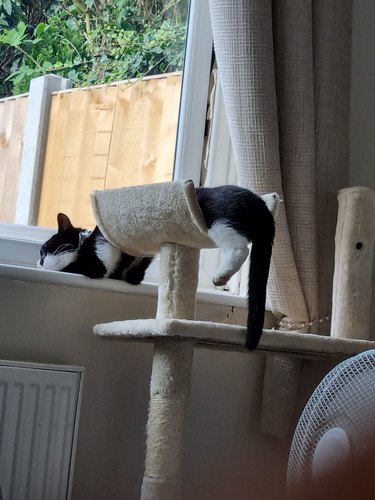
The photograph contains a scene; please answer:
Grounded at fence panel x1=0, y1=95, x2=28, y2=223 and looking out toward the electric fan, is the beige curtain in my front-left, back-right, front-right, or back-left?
front-left

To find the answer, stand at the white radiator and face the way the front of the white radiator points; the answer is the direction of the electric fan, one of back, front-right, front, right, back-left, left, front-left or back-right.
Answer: front-left

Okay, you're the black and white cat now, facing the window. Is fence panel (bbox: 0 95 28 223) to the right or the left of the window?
left

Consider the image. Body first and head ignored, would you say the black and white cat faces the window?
no

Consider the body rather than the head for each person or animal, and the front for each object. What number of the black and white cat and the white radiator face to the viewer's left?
1

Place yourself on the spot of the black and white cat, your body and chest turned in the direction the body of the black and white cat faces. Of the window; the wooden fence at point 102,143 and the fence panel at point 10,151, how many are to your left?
0

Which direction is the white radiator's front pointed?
toward the camera

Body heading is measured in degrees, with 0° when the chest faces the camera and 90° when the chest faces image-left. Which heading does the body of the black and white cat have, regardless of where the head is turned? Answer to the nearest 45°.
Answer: approximately 90°

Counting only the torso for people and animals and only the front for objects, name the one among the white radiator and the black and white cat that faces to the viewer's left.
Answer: the black and white cat

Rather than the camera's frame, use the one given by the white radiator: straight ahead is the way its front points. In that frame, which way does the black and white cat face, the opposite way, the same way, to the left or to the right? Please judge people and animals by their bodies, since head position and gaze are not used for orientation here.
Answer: to the right
